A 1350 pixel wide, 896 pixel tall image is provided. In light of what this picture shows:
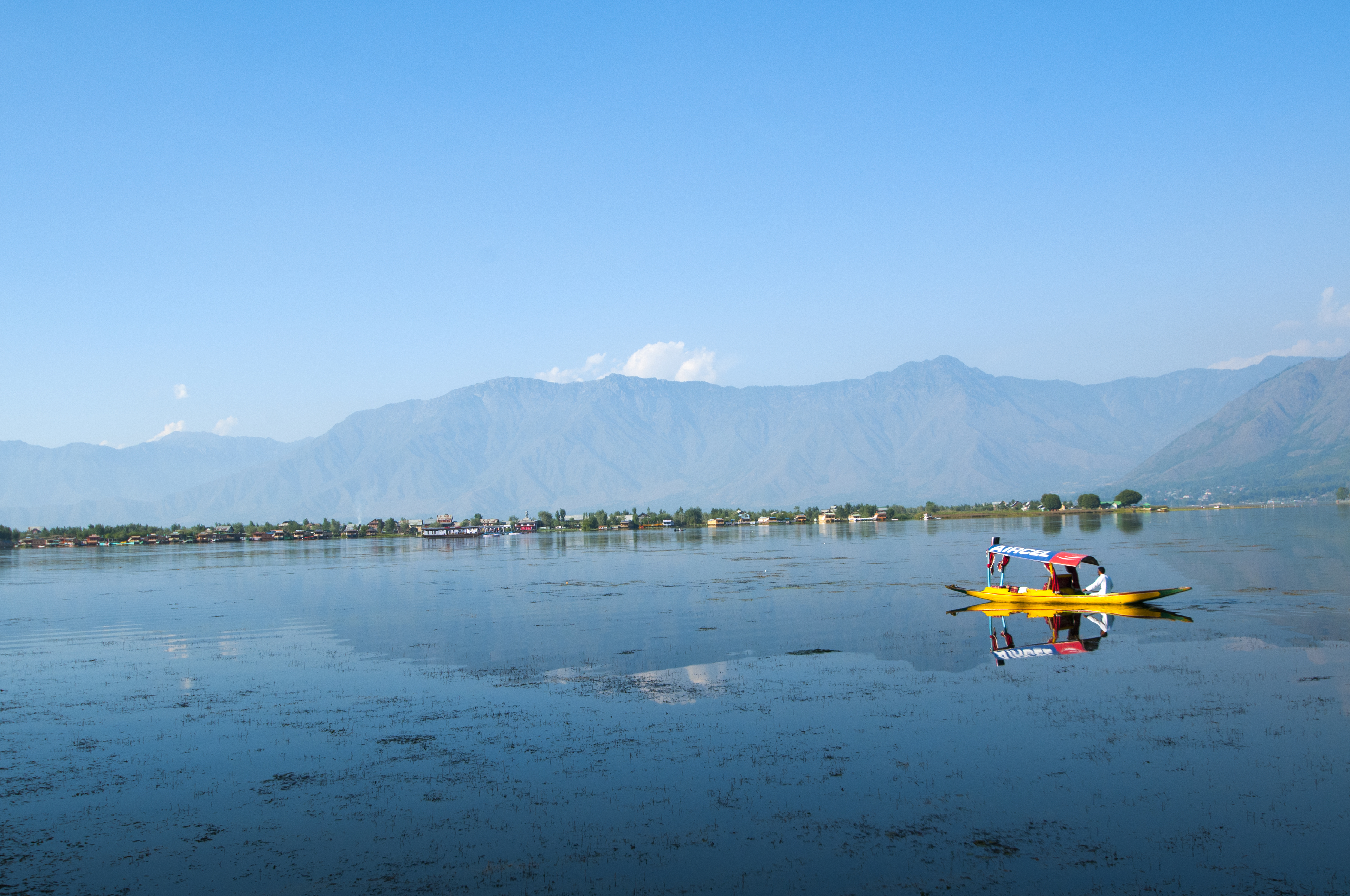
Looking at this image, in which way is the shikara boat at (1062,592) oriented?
to the viewer's left

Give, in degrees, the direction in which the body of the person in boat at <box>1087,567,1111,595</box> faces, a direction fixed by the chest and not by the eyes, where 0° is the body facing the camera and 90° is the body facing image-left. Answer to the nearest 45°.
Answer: approximately 90°
